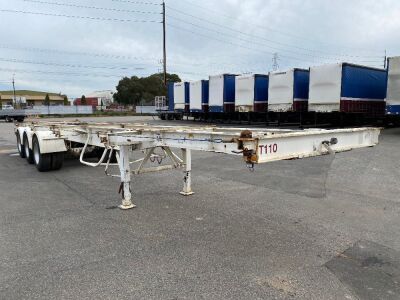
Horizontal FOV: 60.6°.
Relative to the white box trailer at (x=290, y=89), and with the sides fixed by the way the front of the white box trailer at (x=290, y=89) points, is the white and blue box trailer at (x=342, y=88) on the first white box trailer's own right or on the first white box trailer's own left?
on the first white box trailer's own left

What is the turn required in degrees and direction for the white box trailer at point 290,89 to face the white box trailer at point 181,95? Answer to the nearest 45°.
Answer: approximately 90° to its right

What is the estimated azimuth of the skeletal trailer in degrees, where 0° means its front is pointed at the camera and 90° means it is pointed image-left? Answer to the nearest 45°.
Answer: approximately 315°

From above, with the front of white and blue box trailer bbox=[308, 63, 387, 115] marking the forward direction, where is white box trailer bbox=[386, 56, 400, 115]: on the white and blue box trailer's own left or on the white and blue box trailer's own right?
on the white and blue box trailer's own left

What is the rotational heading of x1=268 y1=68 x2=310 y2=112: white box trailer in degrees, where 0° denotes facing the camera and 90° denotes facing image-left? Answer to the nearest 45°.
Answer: approximately 45°

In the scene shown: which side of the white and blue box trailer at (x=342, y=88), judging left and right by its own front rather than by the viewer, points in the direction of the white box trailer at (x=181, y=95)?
right

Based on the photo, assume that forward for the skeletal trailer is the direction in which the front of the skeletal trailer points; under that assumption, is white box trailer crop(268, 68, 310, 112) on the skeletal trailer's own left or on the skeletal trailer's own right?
on the skeletal trailer's own left

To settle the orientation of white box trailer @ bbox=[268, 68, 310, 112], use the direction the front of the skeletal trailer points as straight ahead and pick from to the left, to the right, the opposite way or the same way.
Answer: to the right

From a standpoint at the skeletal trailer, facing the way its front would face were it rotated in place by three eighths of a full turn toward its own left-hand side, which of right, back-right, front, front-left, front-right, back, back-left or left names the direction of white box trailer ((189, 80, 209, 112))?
front

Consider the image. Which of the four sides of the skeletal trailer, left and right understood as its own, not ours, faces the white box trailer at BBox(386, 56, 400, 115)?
left

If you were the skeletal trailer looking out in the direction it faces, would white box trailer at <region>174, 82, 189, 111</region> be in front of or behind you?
behind

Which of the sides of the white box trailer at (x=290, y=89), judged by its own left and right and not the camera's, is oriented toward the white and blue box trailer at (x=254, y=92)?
right

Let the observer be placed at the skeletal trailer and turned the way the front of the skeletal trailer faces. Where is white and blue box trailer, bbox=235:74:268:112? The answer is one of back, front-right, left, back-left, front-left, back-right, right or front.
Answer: back-left
